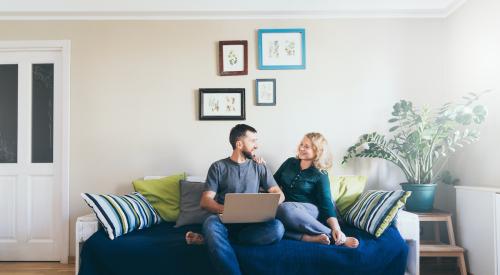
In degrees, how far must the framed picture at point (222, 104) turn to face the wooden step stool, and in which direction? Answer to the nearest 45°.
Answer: approximately 90° to its left

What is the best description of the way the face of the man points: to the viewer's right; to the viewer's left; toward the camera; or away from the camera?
to the viewer's right

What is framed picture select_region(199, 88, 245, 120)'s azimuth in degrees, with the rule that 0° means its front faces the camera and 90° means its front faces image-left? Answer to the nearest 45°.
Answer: approximately 0°
